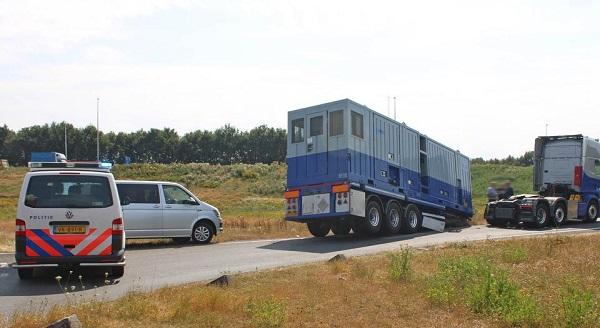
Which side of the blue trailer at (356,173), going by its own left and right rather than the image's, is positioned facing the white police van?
back

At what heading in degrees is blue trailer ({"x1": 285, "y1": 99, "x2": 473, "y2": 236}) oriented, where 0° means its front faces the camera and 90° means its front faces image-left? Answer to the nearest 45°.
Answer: approximately 225°

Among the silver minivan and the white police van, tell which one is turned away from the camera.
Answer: the white police van

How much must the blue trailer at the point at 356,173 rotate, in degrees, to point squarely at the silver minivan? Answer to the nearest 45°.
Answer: approximately 180°

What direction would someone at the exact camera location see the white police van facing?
facing away from the viewer

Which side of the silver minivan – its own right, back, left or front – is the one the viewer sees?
right

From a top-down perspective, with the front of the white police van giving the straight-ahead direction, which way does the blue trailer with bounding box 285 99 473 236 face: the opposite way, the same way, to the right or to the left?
to the right
